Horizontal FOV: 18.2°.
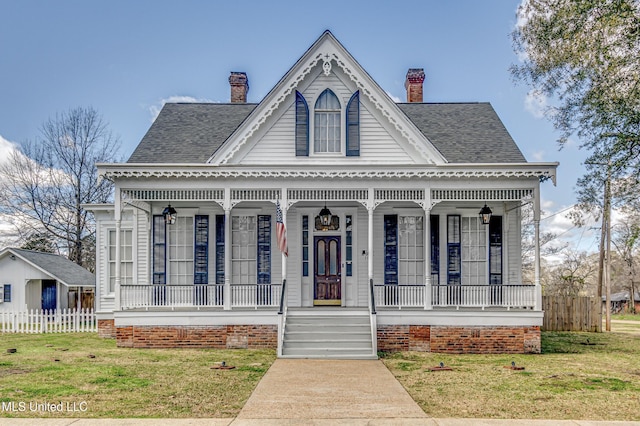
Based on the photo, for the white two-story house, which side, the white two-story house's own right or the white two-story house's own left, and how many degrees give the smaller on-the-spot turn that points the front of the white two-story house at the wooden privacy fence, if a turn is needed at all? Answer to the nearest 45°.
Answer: approximately 135° to the white two-story house's own left

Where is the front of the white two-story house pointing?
toward the camera
